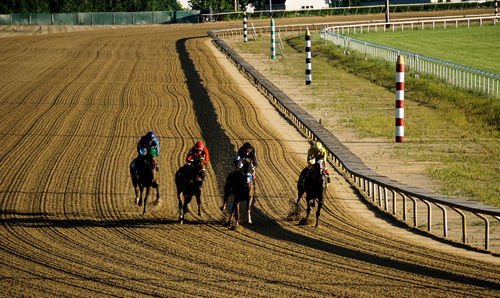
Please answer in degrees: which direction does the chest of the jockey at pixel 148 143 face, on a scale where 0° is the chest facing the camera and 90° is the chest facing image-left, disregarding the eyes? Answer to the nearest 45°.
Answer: approximately 315°

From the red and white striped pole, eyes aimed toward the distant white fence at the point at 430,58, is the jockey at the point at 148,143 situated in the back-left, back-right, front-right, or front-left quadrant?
back-left

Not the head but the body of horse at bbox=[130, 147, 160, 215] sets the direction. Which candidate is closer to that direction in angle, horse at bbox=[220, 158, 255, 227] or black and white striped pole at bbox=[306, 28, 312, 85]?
the horse
